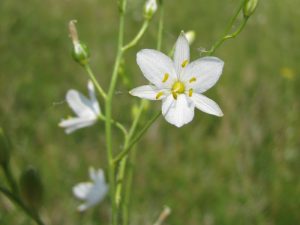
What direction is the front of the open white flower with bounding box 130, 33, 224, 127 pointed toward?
toward the camera
